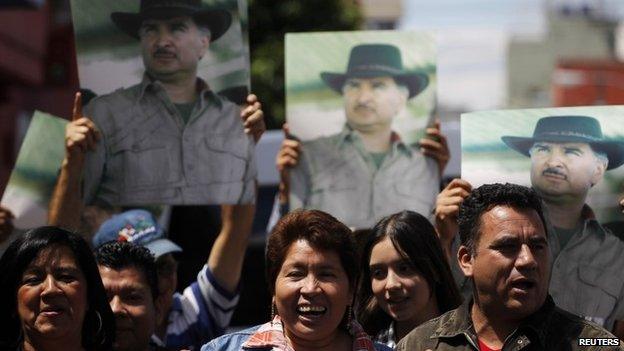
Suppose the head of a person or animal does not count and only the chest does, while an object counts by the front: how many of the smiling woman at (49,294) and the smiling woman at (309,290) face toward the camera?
2

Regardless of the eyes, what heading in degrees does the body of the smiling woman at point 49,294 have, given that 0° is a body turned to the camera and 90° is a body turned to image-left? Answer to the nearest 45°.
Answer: approximately 0°

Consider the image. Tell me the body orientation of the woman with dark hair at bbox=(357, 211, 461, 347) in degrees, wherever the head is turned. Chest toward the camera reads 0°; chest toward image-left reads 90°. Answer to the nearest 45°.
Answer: approximately 45°

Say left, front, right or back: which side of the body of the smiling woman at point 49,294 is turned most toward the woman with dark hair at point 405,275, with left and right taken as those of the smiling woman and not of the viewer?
left

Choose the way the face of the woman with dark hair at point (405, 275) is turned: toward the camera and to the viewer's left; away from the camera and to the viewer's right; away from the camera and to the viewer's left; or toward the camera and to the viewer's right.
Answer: toward the camera and to the viewer's left

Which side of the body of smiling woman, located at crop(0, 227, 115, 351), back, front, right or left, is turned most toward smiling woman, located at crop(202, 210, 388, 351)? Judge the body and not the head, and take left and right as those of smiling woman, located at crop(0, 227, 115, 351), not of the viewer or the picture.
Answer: left
